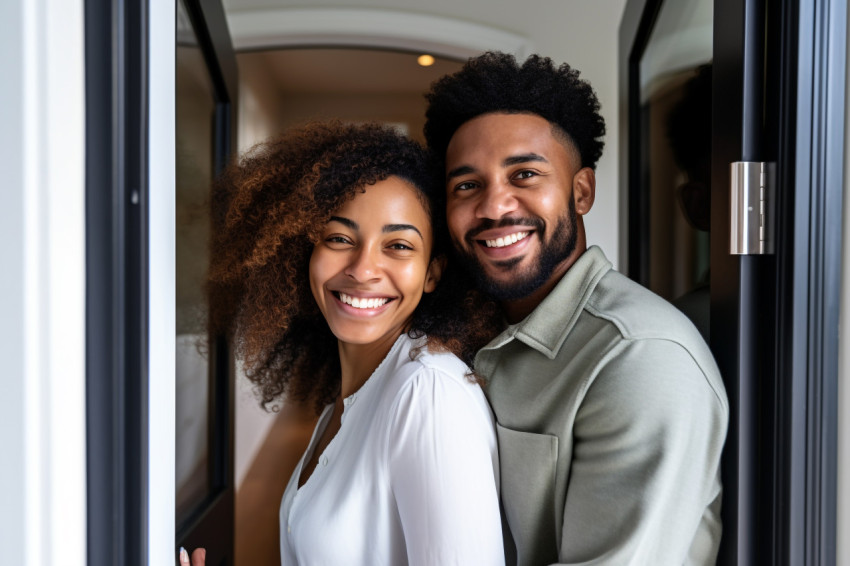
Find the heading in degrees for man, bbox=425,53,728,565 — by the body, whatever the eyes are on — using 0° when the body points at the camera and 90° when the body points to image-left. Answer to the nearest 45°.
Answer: approximately 45°

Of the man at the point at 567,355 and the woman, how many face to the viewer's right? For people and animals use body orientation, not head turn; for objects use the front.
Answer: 0

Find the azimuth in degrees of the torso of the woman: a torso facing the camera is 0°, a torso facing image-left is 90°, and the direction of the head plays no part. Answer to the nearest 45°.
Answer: approximately 45°
